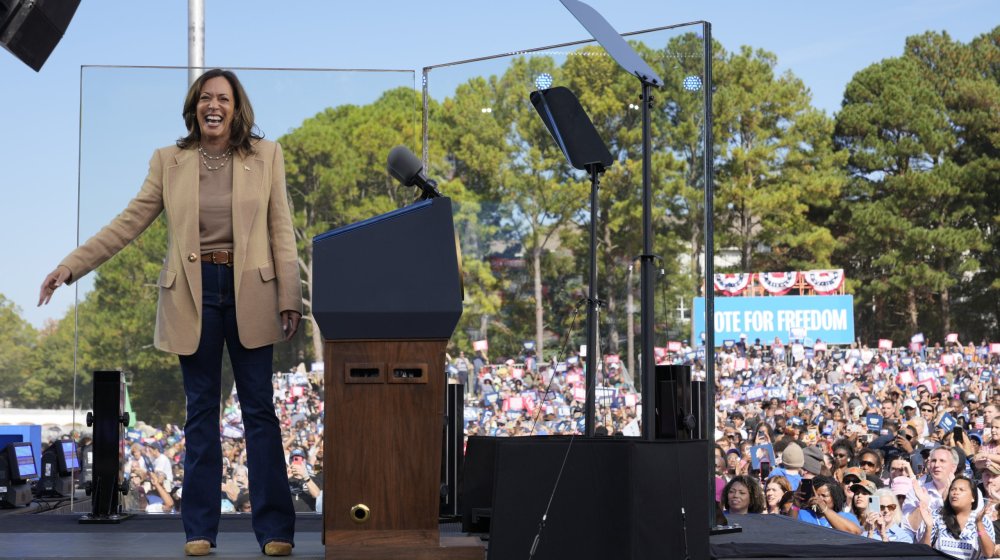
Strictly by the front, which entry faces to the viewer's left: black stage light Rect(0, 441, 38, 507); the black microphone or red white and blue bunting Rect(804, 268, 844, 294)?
the black microphone

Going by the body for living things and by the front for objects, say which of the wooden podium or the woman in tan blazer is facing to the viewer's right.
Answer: the wooden podium

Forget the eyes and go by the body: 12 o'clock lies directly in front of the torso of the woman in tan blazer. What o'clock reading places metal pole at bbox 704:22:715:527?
The metal pole is roughly at 8 o'clock from the woman in tan blazer.

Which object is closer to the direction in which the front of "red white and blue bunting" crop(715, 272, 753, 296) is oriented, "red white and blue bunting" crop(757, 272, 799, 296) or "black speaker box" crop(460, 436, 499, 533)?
the black speaker box

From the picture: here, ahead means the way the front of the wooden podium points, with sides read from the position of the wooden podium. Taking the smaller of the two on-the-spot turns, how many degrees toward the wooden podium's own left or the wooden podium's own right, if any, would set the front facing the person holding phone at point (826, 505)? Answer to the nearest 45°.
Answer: approximately 45° to the wooden podium's own left

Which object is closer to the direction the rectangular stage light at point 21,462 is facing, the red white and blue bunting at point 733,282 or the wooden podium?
the wooden podium

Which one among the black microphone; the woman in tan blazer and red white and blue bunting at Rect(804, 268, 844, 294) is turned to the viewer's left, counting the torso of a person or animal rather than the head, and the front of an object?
the black microphone

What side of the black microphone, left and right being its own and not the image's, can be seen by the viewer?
left

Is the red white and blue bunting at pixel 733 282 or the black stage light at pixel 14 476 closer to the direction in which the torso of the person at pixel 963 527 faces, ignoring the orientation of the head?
the black stage light

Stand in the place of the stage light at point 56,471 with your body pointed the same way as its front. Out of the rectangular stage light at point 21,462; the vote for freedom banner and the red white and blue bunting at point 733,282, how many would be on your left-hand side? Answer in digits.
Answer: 2

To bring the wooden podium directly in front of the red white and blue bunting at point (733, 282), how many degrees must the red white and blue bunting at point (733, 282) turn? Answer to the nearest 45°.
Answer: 0° — it already faces it

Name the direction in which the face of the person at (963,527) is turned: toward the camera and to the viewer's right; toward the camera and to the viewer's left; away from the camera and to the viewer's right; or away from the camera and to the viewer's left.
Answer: toward the camera and to the viewer's left
